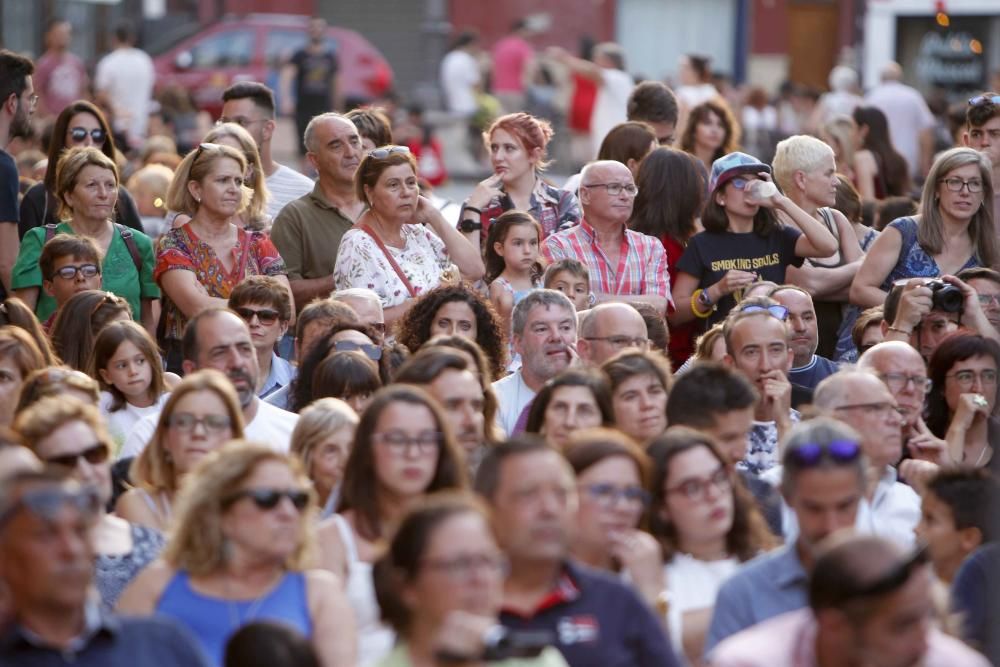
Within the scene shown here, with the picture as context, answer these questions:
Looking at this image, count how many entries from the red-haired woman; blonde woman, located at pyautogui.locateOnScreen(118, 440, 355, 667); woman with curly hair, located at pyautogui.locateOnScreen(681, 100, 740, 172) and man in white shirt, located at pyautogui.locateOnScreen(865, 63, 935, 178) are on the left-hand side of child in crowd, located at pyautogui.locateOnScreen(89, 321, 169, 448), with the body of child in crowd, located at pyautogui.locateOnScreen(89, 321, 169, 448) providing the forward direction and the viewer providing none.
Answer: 3

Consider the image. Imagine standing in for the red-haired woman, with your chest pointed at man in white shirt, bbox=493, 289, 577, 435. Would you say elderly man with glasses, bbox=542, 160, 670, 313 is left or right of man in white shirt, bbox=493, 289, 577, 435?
left

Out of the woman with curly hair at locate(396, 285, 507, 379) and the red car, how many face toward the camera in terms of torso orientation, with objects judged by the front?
1

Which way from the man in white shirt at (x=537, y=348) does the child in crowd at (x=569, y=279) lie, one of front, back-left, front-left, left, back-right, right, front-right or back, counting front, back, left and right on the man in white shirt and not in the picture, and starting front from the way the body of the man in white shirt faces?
back-left

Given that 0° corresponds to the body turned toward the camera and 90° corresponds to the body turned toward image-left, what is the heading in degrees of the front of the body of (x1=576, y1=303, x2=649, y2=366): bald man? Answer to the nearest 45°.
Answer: approximately 315°

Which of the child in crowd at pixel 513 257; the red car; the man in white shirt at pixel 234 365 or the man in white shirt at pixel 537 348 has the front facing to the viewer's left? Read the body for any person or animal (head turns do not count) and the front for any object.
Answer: the red car

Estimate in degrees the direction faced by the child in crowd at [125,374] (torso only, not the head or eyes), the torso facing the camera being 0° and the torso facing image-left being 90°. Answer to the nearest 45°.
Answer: approximately 315°

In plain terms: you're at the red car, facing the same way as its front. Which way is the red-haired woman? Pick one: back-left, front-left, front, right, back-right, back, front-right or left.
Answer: left

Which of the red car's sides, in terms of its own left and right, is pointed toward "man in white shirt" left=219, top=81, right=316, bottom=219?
left
